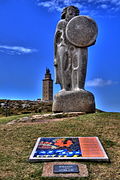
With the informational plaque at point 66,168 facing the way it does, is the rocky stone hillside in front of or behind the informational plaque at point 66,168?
behind

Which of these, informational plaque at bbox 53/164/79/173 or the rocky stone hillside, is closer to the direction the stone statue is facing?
the informational plaque

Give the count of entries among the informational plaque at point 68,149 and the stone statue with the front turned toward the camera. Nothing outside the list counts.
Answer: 2

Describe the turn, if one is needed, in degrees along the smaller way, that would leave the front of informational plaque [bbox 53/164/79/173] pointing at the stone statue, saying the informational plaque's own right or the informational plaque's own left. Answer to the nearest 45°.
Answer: approximately 180°

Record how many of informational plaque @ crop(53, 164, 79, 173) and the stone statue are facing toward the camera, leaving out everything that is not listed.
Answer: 2

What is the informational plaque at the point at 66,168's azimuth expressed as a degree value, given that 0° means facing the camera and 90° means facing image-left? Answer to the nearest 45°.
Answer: approximately 0°

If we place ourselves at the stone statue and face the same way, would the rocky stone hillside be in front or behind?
behind
